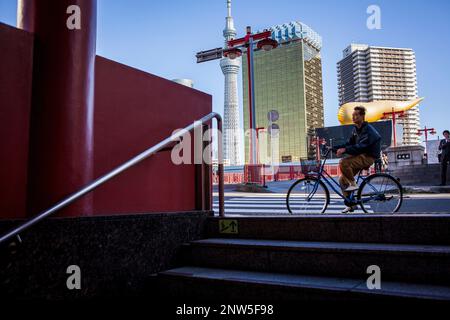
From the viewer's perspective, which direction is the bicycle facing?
to the viewer's left

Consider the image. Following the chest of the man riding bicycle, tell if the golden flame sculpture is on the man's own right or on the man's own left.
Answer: on the man's own right

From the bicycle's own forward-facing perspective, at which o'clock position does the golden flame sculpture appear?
The golden flame sculpture is roughly at 3 o'clock from the bicycle.

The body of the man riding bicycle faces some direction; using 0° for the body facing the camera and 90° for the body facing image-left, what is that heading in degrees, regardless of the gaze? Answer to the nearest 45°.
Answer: approximately 90°

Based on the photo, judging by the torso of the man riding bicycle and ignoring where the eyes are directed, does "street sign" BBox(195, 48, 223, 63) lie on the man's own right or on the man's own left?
on the man's own right
